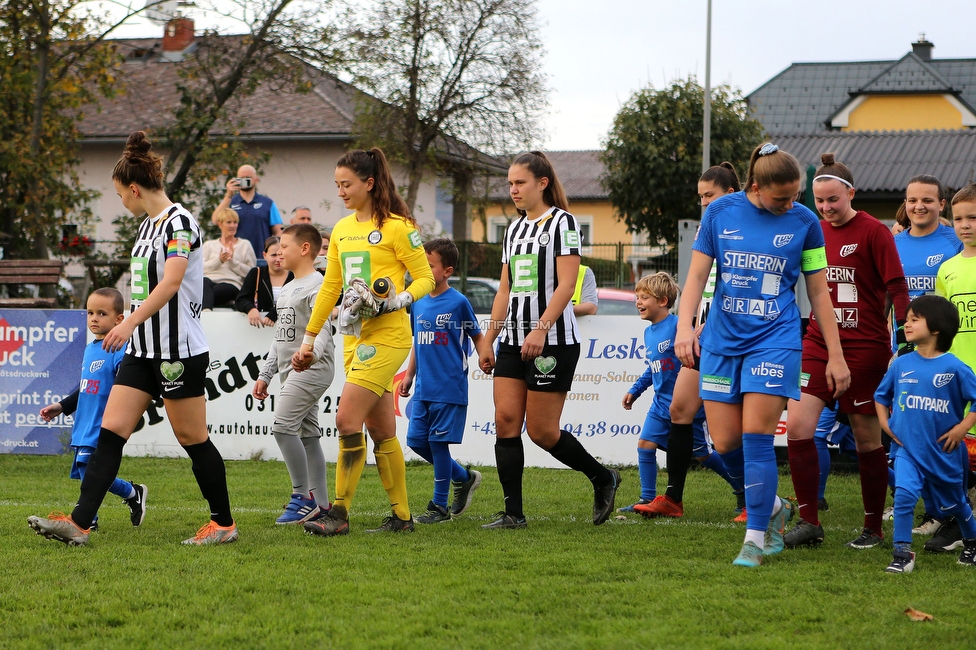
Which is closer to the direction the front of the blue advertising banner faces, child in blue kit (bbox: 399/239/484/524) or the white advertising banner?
the child in blue kit

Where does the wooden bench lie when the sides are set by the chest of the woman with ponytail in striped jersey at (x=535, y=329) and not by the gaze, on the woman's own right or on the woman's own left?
on the woman's own right

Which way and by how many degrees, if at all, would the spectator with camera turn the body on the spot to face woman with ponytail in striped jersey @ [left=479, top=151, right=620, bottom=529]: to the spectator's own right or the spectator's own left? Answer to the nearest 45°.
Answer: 0° — they already face them

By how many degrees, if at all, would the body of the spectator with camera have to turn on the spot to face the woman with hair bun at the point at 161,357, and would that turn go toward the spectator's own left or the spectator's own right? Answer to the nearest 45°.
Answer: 0° — they already face them

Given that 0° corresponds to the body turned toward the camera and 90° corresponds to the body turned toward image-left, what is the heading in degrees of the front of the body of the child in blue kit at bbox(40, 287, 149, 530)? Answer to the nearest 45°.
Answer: approximately 45°

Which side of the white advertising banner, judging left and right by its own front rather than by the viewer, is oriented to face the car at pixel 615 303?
back

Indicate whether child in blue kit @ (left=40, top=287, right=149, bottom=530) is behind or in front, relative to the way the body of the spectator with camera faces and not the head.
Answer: in front

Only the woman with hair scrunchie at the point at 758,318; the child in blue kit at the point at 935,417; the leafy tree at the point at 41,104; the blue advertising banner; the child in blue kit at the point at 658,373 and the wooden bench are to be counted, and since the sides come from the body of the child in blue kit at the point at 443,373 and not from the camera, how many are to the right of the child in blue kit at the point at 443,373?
3

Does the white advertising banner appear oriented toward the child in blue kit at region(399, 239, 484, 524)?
yes
